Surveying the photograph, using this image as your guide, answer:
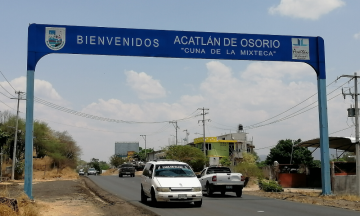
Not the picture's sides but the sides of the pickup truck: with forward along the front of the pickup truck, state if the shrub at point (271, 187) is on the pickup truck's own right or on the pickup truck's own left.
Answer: on the pickup truck's own right

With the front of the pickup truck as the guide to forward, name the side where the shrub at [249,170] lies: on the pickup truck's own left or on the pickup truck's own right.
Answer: on the pickup truck's own right

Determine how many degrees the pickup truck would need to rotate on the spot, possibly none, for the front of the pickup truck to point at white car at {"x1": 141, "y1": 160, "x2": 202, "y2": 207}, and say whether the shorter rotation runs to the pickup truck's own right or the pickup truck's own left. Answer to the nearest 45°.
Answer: approximately 135° to the pickup truck's own left

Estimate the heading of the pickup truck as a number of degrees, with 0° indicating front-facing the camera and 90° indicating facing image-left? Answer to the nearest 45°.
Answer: approximately 135°
